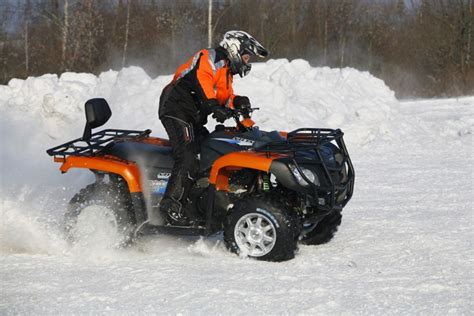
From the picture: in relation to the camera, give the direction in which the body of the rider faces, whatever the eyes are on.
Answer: to the viewer's right

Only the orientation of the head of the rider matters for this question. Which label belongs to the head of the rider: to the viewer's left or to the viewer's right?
to the viewer's right
